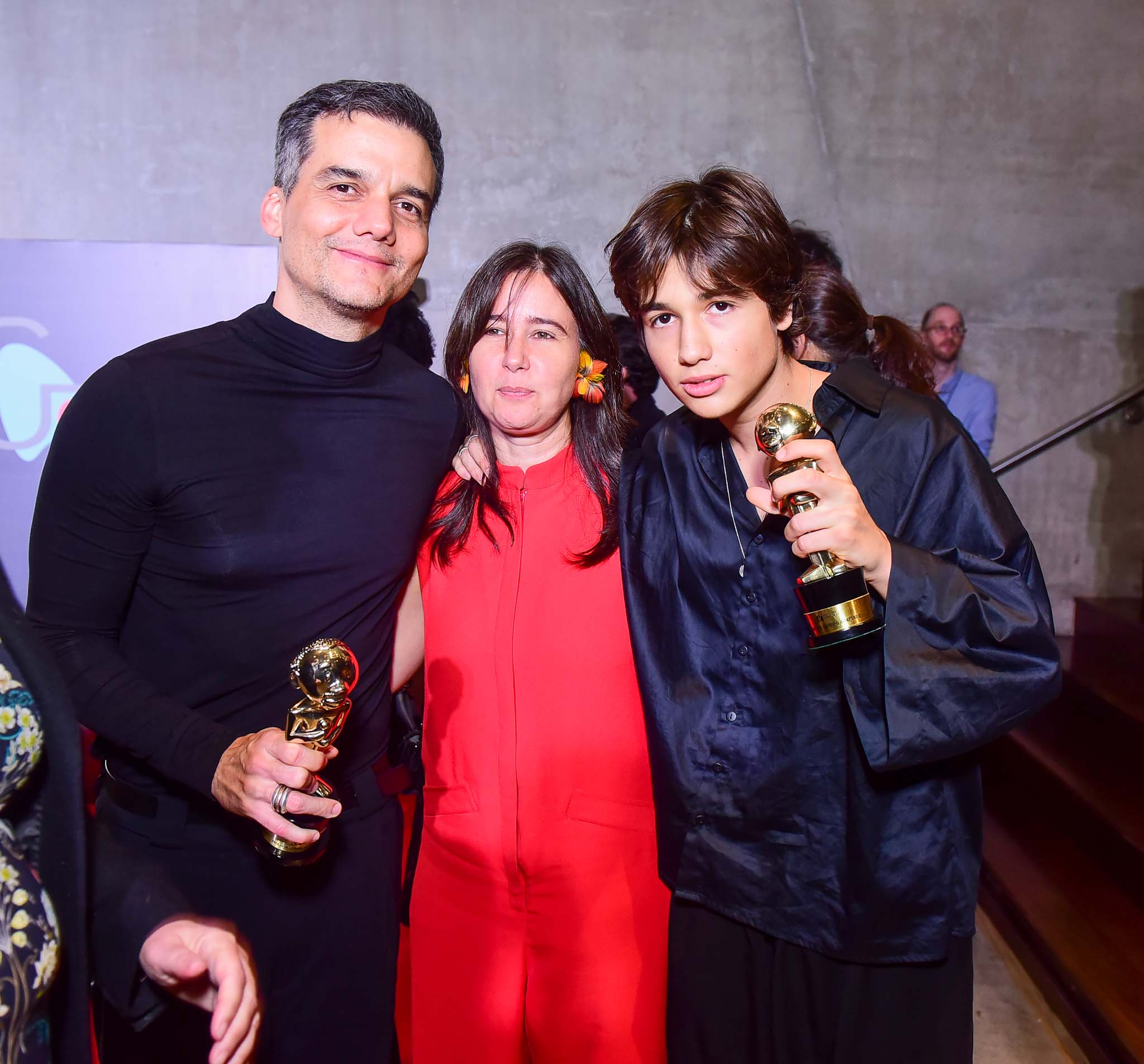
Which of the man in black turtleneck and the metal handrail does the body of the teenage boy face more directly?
the man in black turtleneck

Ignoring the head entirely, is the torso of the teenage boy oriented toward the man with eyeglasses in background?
no

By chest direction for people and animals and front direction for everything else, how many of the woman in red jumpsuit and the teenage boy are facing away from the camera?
0

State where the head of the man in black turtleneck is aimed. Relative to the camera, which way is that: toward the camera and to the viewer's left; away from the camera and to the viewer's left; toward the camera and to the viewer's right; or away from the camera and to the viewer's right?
toward the camera and to the viewer's right

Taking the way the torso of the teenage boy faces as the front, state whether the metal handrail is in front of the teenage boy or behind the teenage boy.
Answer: behind

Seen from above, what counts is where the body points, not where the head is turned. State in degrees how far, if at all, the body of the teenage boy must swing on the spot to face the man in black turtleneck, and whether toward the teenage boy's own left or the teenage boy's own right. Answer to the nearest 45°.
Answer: approximately 45° to the teenage boy's own right

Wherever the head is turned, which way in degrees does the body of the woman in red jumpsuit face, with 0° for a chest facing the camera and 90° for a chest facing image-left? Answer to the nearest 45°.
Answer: approximately 0°

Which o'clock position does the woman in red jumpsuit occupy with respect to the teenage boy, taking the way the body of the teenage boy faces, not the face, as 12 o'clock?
The woman in red jumpsuit is roughly at 2 o'clock from the teenage boy.

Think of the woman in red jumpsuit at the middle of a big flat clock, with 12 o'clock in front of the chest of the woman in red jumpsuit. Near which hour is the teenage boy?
The teenage boy is roughly at 10 o'clock from the woman in red jumpsuit.

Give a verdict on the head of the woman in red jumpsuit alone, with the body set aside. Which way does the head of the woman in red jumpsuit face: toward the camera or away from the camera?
toward the camera

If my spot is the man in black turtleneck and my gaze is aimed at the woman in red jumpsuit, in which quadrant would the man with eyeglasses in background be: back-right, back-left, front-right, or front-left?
front-left

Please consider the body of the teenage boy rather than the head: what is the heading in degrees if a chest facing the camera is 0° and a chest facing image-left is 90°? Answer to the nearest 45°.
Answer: approximately 45°
